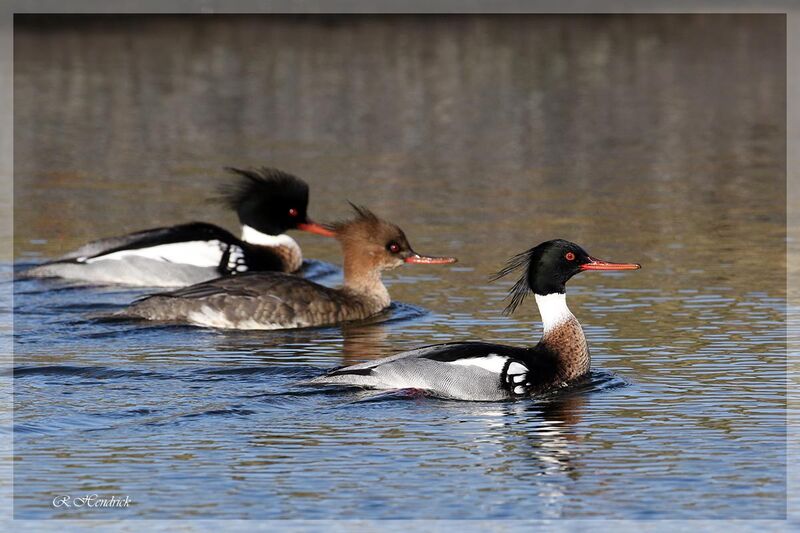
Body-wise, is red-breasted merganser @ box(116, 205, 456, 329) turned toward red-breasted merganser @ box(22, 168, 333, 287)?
no

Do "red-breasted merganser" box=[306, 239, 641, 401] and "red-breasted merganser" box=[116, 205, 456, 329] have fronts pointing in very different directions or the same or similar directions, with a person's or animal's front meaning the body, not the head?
same or similar directions

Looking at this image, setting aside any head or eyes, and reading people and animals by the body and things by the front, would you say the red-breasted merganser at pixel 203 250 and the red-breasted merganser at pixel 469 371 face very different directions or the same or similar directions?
same or similar directions

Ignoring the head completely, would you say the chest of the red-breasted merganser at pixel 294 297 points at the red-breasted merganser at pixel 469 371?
no

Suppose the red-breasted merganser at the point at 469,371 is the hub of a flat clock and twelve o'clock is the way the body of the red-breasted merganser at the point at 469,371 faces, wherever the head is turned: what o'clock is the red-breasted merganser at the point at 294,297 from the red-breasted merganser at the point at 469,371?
the red-breasted merganser at the point at 294,297 is roughly at 8 o'clock from the red-breasted merganser at the point at 469,371.

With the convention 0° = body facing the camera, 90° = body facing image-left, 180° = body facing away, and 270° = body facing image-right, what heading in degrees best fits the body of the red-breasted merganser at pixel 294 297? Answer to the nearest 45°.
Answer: approximately 270°

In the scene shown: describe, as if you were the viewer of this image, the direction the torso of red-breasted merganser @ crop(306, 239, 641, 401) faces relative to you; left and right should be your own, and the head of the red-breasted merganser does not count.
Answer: facing to the right of the viewer

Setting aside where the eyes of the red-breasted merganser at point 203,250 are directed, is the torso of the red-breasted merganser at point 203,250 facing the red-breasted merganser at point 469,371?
no

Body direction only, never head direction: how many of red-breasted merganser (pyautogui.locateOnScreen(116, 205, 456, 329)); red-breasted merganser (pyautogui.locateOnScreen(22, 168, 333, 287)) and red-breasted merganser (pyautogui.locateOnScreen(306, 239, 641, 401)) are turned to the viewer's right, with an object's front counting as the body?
3

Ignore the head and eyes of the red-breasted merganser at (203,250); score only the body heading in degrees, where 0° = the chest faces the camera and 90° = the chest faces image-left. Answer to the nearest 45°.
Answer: approximately 270°

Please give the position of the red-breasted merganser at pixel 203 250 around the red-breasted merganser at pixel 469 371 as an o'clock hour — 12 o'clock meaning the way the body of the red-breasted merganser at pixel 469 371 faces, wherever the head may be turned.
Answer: the red-breasted merganser at pixel 203 250 is roughly at 8 o'clock from the red-breasted merganser at pixel 469 371.
